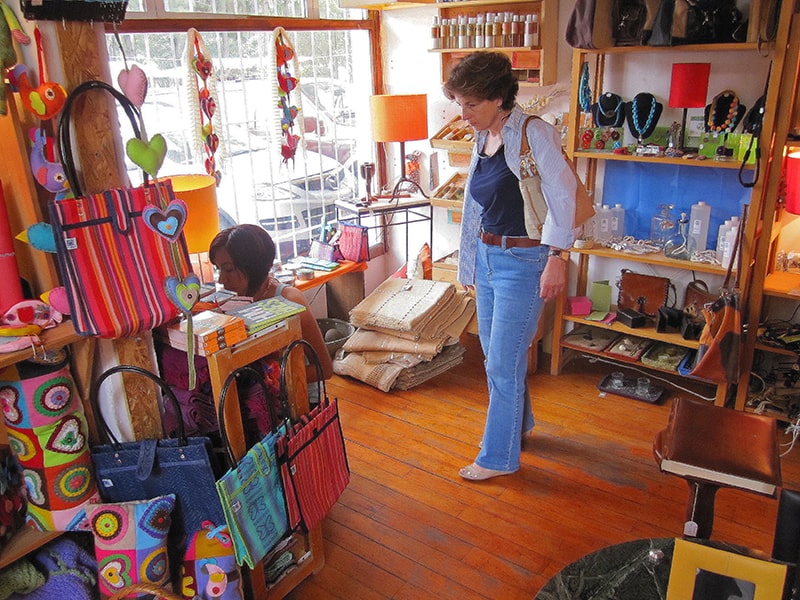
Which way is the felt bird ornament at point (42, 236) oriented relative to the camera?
to the viewer's left

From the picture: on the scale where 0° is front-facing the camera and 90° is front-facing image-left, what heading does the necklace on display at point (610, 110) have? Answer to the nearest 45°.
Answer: approximately 0°

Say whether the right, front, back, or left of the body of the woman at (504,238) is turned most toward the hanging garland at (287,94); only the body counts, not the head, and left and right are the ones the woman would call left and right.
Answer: right

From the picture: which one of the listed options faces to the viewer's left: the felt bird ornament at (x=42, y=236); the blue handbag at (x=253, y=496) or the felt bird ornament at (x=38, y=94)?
the felt bird ornament at (x=42, y=236)

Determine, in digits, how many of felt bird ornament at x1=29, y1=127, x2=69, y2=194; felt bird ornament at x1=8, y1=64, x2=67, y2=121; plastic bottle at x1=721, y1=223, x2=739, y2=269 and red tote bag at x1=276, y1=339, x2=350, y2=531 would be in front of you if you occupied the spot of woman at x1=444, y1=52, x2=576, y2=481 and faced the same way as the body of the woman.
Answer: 3

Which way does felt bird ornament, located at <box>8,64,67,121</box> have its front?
to the viewer's right

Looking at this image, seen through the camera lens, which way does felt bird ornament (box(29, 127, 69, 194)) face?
facing to the right of the viewer
